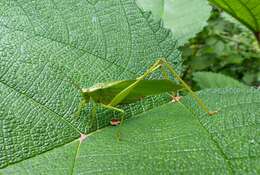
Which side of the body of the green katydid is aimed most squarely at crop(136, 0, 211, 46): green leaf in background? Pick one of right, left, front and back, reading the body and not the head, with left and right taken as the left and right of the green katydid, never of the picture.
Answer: right

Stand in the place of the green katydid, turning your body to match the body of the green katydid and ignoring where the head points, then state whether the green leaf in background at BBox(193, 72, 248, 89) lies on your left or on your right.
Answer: on your right

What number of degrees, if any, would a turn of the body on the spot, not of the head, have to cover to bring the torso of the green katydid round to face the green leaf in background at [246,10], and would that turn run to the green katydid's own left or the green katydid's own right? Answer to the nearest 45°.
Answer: approximately 135° to the green katydid's own right

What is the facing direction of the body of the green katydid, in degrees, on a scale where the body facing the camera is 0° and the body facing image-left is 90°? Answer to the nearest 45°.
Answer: approximately 90°
